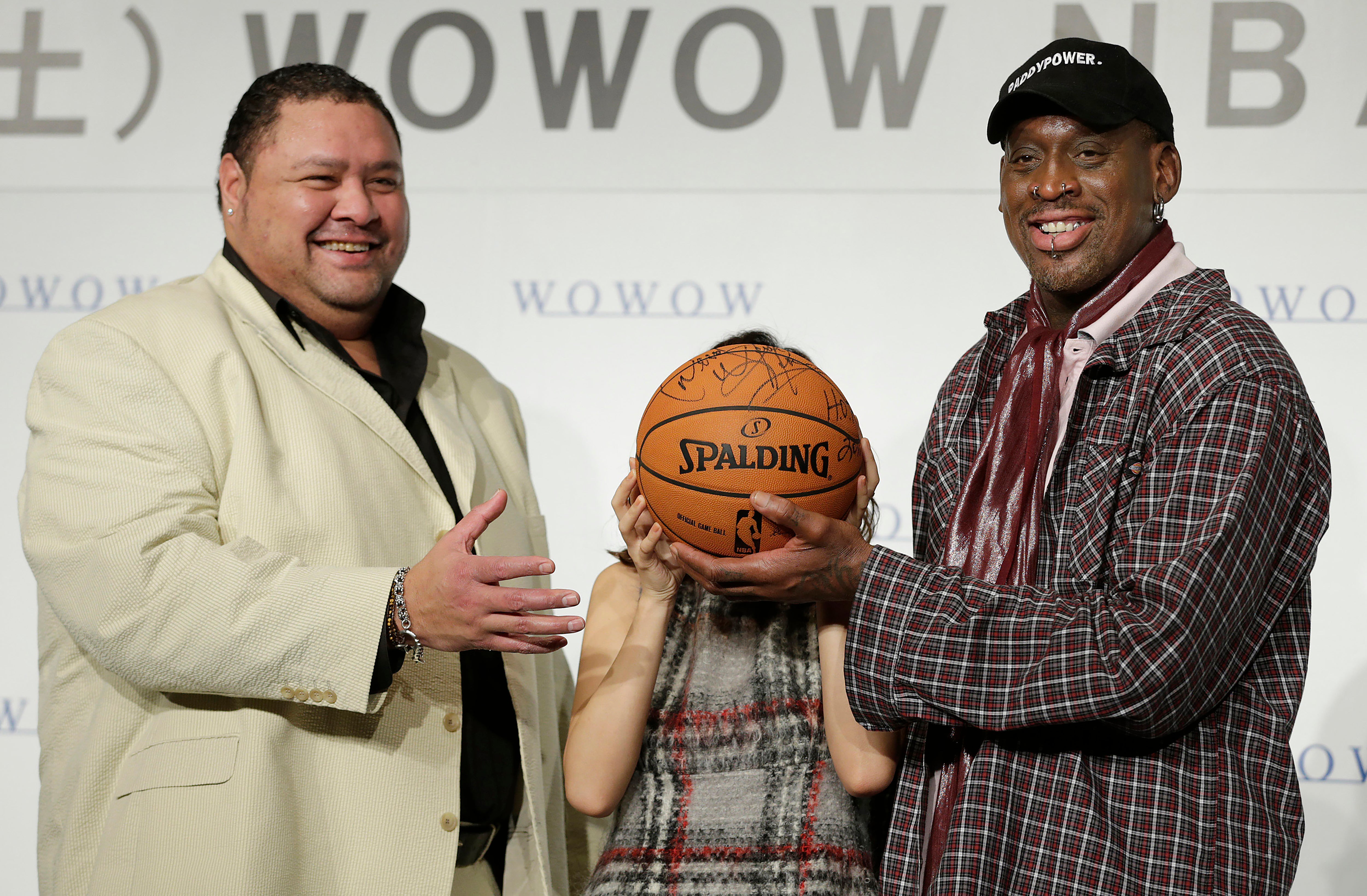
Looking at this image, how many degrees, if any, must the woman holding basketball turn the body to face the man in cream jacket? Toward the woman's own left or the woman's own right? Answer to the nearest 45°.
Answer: approximately 90° to the woman's own right

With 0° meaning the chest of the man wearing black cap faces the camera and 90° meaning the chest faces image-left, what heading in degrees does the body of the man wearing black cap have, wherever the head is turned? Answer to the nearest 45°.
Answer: approximately 45°

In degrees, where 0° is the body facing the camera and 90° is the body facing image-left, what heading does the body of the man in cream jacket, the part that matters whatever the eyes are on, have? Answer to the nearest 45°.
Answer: approximately 315°

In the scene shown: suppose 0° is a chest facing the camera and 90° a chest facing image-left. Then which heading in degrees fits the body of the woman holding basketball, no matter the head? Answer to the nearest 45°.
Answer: approximately 0°
